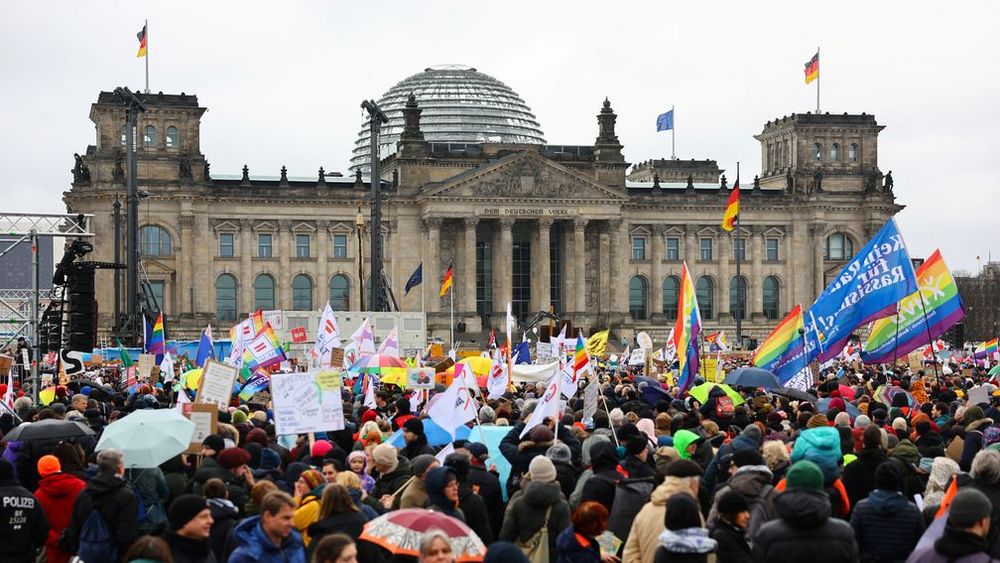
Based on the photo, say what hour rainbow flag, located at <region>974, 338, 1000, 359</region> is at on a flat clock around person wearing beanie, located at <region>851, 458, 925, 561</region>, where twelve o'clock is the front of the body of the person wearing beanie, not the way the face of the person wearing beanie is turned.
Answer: The rainbow flag is roughly at 12 o'clock from the person wearing beanie.

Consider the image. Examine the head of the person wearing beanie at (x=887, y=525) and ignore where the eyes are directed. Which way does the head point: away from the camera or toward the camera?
away from the camera

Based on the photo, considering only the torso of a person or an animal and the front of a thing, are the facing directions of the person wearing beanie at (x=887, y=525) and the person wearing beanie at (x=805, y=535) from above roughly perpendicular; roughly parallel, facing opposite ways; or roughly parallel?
roughly parallel

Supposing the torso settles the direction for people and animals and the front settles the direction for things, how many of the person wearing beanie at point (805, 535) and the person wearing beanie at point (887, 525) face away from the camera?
2

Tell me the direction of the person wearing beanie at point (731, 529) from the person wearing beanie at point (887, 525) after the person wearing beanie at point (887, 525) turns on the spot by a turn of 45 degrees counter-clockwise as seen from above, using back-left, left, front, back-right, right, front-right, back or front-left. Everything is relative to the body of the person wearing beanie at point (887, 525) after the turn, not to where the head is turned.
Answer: left

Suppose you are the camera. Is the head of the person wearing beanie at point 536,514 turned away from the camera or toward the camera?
away from the camera

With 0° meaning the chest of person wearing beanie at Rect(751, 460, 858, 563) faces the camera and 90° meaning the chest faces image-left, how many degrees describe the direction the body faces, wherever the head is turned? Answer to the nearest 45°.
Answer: approximately 180°

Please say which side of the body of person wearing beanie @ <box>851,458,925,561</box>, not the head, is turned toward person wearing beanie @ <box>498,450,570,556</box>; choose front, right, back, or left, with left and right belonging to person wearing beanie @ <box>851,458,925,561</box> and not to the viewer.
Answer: left

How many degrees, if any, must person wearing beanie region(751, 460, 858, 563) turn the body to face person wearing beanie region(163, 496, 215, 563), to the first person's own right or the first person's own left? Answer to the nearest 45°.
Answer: approximately 90° to the first person's own left

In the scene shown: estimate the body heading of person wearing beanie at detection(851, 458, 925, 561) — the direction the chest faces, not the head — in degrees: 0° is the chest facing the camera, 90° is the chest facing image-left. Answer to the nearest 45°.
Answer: approximately 180°

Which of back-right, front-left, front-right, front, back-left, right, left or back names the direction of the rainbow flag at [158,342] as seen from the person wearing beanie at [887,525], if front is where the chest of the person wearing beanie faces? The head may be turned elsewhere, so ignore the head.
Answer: front-left

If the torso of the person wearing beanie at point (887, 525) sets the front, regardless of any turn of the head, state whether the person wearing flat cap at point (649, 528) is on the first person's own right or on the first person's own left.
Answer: on the first person's own left

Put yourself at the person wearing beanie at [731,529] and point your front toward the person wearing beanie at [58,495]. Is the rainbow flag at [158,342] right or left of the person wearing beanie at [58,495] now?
right
